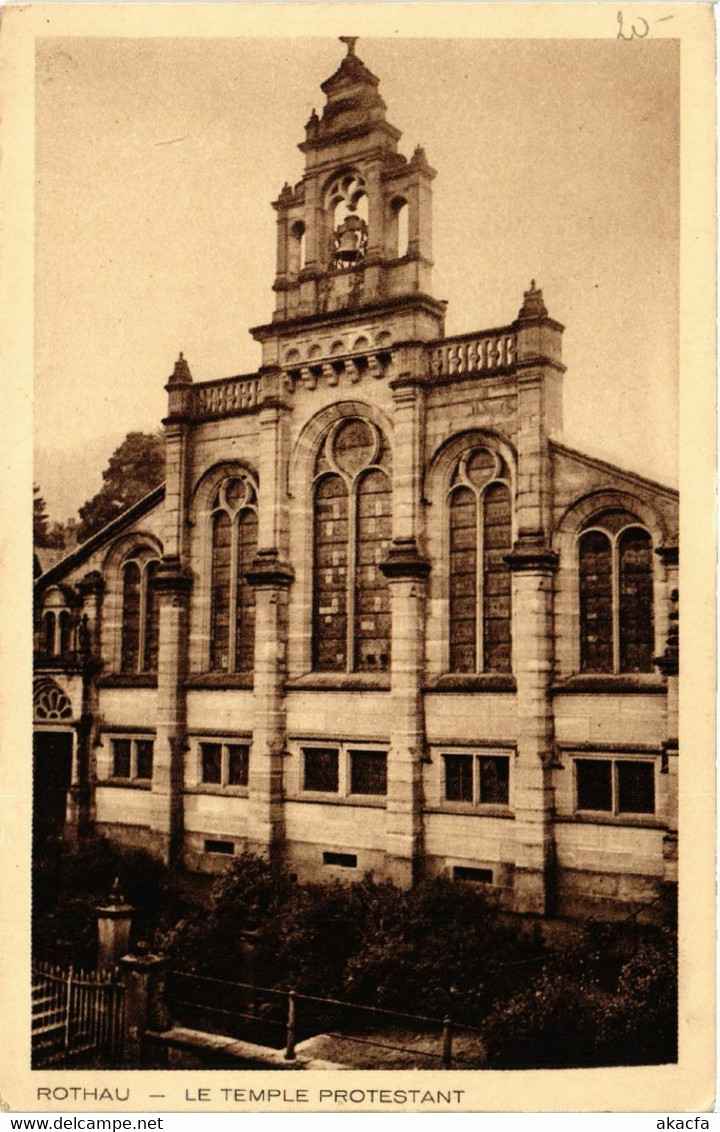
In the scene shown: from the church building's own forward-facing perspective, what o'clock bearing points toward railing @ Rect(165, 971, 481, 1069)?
The railing is roughly at 11 o'clock from the church building.

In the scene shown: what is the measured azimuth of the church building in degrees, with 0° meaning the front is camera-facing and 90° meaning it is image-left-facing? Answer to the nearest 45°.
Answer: approximately 45°
